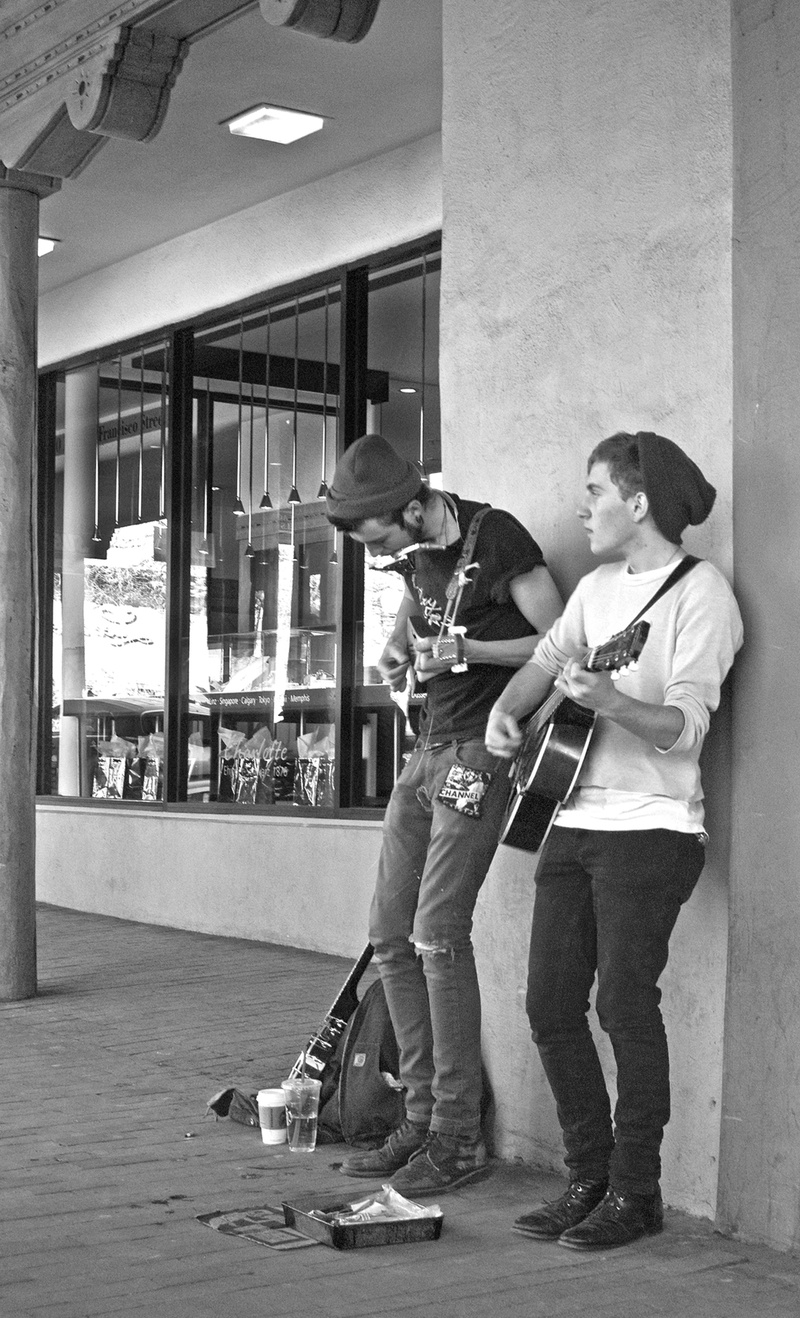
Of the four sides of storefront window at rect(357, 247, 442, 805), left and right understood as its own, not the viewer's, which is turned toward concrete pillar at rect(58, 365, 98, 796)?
right

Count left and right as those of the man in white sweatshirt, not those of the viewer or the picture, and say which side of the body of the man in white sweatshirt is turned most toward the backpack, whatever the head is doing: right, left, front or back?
right

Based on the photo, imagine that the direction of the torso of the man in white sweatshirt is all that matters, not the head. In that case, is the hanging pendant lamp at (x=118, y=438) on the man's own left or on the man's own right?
on the man's own right
